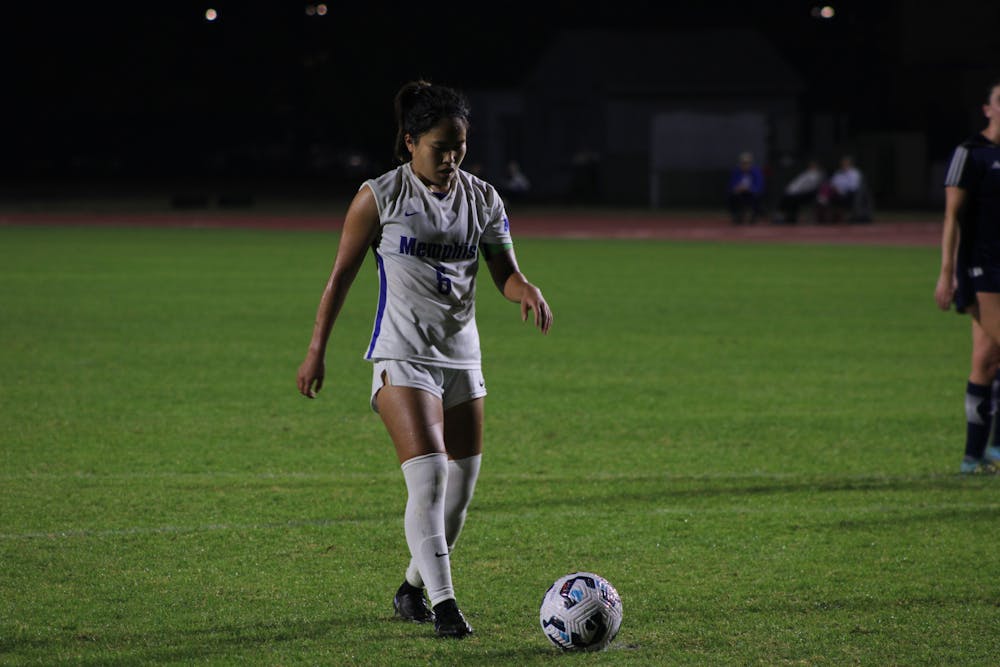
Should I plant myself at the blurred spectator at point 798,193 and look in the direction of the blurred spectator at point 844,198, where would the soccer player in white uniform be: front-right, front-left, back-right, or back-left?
back-right

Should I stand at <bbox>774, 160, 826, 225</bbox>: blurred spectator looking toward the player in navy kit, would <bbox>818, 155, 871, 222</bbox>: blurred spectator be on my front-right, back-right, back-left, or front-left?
back-left

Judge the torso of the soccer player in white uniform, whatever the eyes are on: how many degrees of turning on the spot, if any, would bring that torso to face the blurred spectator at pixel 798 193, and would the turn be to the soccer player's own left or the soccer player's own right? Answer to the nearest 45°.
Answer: approximately 135° to the soccer player's own left

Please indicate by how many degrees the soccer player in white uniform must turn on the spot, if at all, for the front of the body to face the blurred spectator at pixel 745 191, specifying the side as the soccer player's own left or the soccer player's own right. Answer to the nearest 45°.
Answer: approximately 135° to the soccer player's own left

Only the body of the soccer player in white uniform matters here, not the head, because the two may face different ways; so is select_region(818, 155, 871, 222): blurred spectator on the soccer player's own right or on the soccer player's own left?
on the soccer player's own left

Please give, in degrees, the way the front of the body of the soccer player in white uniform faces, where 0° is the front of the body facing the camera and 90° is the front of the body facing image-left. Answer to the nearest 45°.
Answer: approximately 315°
